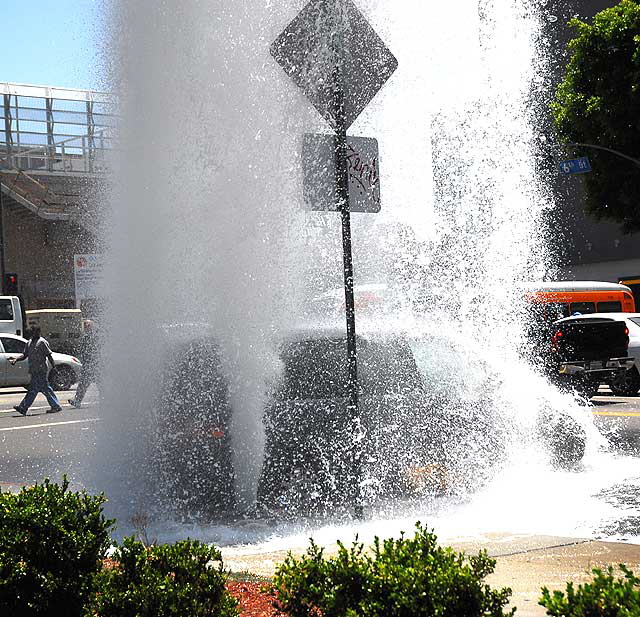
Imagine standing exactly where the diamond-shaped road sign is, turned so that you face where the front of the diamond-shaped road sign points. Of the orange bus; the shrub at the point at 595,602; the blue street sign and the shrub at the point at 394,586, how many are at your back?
2

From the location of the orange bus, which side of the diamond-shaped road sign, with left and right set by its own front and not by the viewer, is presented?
front

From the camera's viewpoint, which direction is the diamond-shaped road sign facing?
away from the camera

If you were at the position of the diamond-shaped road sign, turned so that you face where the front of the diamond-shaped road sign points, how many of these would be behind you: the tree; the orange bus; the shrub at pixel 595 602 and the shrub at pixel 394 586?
2

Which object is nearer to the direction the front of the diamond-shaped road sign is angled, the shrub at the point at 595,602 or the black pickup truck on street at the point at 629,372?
the black pickup truck on street

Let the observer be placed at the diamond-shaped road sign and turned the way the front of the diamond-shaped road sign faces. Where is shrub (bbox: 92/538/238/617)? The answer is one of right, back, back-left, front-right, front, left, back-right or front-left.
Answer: back

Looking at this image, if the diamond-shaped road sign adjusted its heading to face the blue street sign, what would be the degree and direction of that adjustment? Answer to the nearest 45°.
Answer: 0° — it already faces it

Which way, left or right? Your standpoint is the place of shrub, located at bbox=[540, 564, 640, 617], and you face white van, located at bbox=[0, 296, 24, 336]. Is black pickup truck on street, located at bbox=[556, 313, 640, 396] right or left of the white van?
right

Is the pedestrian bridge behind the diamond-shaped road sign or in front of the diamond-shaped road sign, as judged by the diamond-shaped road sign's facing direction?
in front

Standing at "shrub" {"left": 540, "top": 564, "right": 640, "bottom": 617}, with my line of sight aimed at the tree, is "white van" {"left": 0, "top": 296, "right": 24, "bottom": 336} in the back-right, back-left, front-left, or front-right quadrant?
front-left
